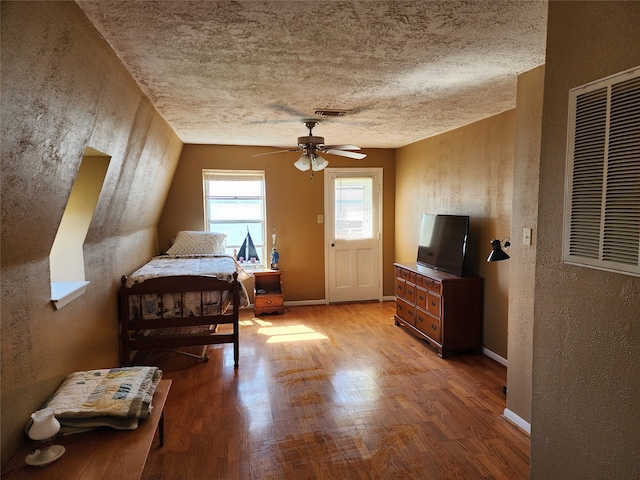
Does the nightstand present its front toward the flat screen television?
no

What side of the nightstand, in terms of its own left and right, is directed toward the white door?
left

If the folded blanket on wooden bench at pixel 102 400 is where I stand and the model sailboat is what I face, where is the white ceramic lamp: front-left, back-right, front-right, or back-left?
back-left

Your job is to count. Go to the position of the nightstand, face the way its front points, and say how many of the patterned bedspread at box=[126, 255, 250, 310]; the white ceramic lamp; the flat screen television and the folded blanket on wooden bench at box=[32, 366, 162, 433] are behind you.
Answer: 0

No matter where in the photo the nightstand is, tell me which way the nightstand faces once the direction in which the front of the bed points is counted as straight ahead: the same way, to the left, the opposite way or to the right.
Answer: the same way

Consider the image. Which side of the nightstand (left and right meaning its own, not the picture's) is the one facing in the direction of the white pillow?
right

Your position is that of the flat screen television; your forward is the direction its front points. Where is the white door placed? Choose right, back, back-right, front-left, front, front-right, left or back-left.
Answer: right

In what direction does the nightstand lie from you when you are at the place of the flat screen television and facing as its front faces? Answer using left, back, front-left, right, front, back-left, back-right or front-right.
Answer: front-right

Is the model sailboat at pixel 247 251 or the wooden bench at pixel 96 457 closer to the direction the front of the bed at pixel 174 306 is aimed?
the wooden bench

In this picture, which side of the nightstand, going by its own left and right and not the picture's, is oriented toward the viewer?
front

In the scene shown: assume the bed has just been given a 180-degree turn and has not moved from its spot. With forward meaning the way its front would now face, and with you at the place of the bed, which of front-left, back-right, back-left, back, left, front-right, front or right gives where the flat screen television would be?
right

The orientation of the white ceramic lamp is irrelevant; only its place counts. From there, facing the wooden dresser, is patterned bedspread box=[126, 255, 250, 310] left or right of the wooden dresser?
left

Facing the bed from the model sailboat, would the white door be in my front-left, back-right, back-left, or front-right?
back-left

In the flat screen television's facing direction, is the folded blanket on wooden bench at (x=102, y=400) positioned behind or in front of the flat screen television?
in front

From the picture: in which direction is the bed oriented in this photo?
toward the camera

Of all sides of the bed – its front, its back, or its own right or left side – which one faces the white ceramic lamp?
front

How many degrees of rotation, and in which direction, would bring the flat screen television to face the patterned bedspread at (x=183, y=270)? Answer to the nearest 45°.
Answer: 0° — it already faces it

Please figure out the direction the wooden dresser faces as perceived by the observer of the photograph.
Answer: facing the viewer and to the left of the viewer

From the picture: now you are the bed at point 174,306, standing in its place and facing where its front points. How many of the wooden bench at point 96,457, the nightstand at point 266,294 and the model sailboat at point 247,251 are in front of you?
1
